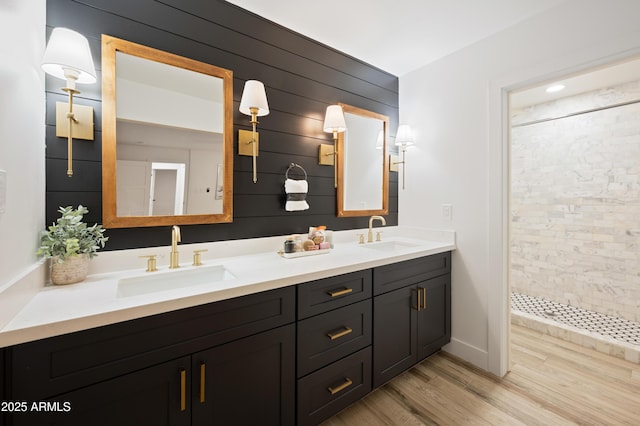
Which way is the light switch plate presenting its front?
to the viewer's right

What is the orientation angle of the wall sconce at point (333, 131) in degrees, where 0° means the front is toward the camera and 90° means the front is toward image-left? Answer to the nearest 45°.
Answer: approximately 315°

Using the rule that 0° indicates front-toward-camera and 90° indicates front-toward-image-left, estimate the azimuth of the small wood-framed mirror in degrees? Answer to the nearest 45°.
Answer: approximately 315°

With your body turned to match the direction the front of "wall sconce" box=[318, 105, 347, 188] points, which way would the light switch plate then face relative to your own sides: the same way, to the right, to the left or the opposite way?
to the left

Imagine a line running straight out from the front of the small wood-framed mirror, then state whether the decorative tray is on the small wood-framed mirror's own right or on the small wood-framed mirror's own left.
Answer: on the small wood-framed mirror's own right

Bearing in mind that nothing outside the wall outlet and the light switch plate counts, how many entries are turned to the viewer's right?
1

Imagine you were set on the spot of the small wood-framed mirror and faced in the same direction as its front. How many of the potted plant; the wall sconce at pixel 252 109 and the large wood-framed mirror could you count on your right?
3

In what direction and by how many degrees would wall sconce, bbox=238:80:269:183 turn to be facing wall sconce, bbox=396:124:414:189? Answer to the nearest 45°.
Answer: approximately 45° to its left
